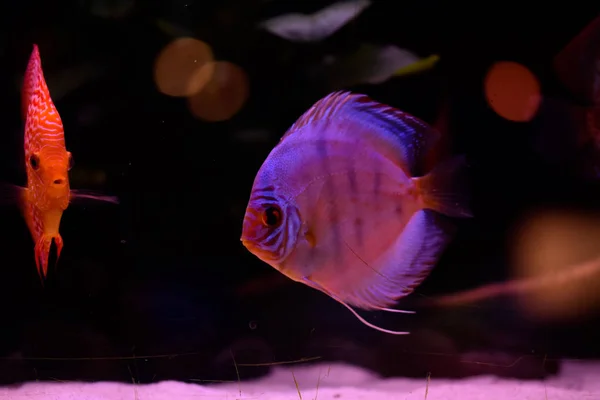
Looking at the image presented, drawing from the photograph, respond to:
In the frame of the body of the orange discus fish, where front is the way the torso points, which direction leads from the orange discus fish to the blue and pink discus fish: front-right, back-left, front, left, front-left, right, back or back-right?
front-left

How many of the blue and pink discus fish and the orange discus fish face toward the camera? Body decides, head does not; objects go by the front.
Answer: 1

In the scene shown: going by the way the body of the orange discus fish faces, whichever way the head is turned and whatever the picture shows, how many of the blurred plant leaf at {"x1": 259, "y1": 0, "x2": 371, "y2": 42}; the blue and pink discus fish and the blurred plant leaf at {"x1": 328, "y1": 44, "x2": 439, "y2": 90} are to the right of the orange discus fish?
0

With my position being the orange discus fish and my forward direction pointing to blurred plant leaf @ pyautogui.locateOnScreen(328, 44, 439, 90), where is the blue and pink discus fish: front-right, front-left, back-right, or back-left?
front-right

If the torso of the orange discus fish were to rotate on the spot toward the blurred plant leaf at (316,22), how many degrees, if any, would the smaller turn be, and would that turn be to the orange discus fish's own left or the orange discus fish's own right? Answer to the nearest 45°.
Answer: approximately 90° to the orange discus fish's own left

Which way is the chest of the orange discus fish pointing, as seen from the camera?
toward the camera

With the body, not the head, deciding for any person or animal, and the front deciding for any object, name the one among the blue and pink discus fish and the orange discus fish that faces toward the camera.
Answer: the orange discus fish

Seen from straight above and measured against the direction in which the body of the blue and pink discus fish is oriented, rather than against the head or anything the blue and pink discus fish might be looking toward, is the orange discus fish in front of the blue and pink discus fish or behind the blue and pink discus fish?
in front

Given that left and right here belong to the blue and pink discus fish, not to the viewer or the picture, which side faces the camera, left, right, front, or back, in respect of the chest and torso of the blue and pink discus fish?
left
